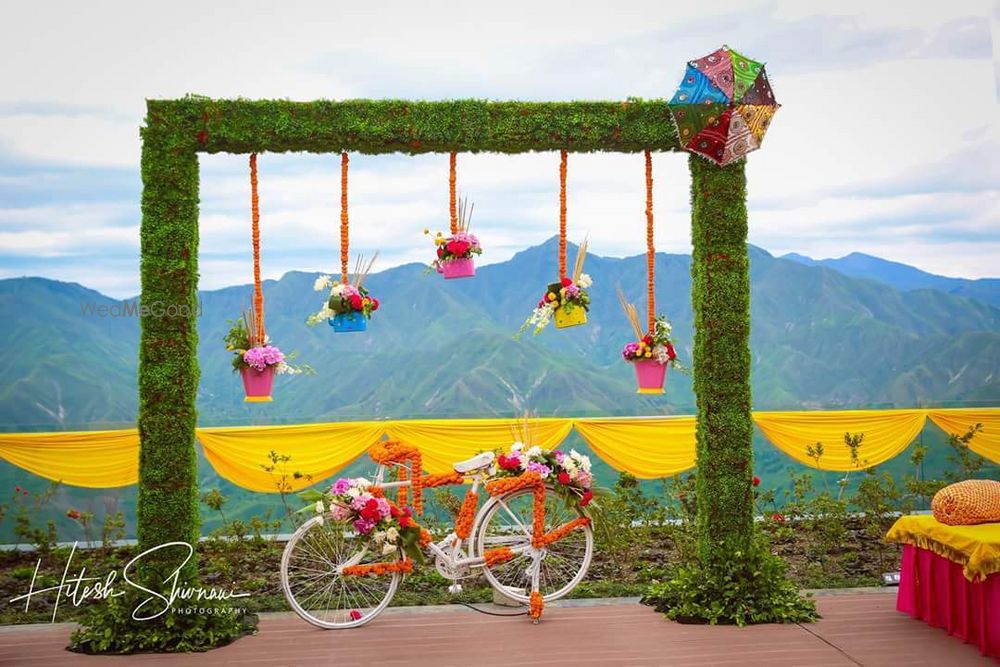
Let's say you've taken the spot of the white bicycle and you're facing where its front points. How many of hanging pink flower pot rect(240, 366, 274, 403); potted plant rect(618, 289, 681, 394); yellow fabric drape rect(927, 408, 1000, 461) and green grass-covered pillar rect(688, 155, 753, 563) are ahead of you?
1

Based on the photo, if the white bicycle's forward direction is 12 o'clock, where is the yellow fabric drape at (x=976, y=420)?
The yellow fabric drape is roughly at 5 o'clock from the white bicycle.

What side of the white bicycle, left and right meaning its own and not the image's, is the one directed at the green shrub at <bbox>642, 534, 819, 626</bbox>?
back

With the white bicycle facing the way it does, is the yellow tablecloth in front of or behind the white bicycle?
behind

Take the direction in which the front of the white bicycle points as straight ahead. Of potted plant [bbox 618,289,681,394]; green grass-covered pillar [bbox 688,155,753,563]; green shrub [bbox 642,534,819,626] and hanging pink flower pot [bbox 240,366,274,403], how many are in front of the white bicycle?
1

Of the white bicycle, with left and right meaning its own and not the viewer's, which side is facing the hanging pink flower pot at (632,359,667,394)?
back

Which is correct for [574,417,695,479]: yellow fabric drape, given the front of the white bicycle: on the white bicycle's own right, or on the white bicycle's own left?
on the white bicycle's own right

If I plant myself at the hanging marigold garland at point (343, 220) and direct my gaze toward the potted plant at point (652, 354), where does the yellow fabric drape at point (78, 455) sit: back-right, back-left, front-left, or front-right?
back-left

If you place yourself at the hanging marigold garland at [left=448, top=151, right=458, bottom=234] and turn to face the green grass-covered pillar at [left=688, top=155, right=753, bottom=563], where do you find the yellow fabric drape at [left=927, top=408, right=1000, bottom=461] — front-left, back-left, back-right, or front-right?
front-left

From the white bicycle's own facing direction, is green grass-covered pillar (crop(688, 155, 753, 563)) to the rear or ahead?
to the rear

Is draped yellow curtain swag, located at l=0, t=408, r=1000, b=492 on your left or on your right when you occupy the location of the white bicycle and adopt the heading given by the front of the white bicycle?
on your right

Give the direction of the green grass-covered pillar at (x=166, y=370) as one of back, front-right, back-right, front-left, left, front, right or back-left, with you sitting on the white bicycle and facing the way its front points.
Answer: front

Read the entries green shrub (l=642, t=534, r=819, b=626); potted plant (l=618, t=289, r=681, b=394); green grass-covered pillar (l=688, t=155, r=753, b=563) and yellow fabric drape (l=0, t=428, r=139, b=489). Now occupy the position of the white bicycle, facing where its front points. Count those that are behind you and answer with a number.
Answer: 3

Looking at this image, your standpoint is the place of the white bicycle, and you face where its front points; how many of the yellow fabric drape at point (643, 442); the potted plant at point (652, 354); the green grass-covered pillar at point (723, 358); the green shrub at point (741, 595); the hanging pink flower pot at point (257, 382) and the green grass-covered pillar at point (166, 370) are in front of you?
2

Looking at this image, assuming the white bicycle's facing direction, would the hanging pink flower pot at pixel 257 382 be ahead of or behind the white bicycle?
ahead

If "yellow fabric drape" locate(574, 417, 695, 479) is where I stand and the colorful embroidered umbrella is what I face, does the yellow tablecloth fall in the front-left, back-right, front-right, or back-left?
front-left

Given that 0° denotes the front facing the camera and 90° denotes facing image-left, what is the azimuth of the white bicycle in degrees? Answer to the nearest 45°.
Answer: approximately 90°

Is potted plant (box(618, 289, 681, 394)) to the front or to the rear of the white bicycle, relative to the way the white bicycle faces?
to the rear
